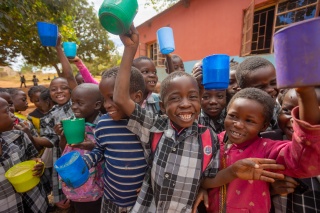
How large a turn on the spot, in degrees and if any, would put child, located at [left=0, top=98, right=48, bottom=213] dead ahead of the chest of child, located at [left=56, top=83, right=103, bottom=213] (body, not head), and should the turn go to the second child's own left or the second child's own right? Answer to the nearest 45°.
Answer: approximately 45° to the second child's own right

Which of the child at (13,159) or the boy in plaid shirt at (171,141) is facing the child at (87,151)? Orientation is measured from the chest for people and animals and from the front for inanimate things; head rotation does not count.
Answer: the child at (13,159)

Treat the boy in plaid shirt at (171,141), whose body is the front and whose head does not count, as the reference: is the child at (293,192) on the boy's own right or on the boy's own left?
on the boy's own left

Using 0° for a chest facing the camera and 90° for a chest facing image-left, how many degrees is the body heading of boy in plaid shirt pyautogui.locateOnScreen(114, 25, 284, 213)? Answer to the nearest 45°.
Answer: approximately 0°

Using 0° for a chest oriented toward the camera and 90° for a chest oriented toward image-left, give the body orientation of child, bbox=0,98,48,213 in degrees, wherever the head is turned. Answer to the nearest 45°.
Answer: approximately 315°

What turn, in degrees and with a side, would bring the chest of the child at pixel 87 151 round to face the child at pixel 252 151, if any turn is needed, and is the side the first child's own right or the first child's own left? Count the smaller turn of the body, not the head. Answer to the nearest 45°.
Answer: approximately 135° to the first child's own left
